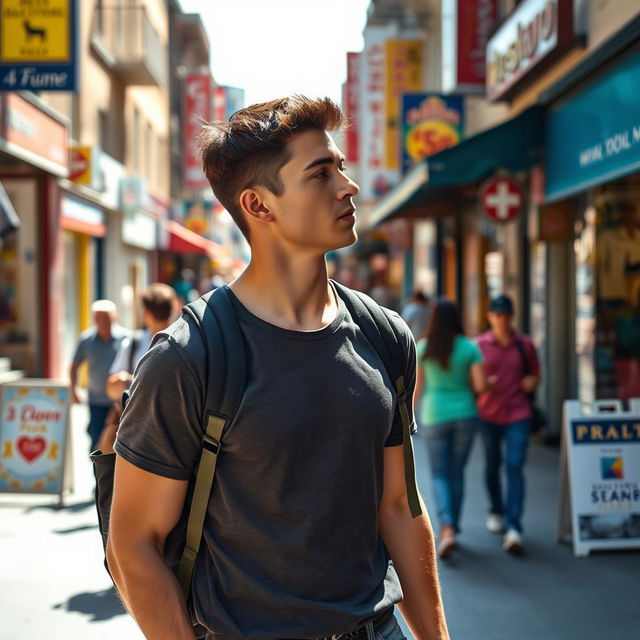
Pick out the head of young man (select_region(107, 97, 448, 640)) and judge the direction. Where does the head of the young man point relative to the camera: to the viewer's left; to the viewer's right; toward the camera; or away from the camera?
to the viewer's right

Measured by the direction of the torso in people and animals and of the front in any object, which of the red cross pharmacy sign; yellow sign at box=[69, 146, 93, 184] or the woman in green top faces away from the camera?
the woman in green top

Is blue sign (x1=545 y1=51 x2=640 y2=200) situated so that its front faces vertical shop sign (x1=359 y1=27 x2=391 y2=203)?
no

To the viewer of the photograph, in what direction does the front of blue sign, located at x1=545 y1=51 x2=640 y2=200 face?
facing the viewer and to the left of the viewer

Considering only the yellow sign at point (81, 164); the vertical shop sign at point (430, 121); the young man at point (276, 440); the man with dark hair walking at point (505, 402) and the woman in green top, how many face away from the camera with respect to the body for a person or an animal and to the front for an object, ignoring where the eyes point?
1

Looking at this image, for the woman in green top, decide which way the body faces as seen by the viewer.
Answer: away from the camera

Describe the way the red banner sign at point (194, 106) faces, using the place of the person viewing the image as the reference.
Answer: facing the viewer

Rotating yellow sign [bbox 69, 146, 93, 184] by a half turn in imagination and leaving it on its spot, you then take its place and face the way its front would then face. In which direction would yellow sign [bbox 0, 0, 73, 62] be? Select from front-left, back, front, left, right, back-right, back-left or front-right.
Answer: back

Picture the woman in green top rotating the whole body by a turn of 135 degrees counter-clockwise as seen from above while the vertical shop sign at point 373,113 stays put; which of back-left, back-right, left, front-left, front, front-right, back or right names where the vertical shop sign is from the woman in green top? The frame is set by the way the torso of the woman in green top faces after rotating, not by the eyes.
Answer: back-right

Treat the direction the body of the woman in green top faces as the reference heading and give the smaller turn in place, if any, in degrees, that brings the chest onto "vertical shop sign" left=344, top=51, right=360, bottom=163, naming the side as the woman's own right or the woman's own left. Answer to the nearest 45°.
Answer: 0° — they already face it

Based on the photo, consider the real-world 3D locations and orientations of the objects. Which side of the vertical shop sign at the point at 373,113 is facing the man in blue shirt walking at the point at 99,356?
front

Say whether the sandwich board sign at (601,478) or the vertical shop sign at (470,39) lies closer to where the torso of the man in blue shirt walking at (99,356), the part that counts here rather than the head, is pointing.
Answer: the sandwich board sign

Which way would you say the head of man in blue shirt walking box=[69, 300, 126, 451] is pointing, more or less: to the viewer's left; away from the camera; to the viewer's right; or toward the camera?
toward the camera

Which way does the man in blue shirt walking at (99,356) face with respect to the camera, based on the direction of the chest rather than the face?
toward the camera

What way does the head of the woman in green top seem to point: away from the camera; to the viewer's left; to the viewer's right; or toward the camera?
away from the camera
